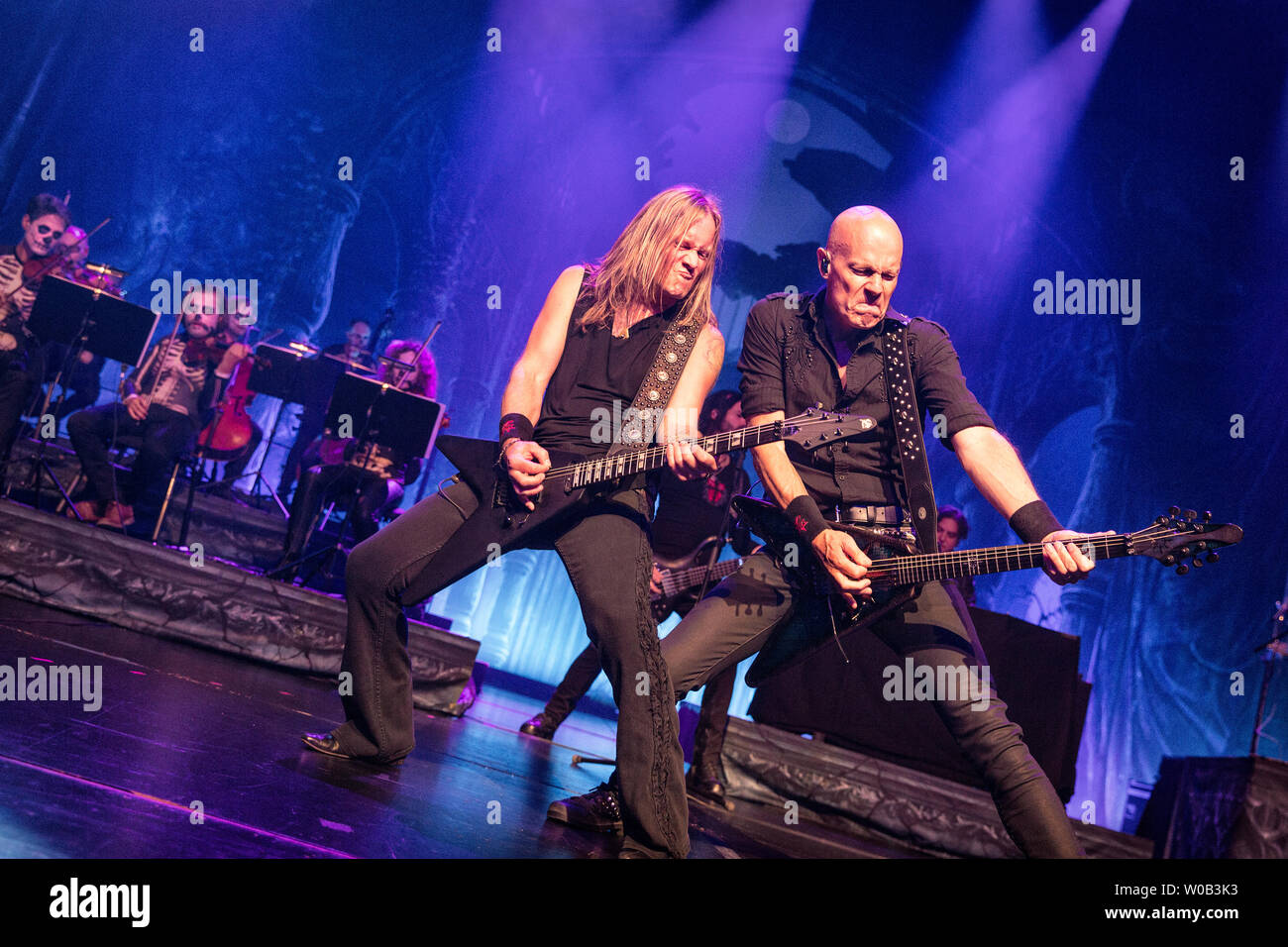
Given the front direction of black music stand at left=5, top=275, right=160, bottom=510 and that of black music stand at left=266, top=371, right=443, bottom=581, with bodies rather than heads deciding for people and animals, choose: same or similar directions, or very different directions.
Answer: same or similar directions

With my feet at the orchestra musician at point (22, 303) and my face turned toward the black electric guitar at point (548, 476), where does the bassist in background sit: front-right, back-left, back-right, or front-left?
front-left

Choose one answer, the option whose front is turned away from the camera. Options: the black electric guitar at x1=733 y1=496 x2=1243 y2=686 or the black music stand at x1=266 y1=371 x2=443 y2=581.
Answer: the black music stand

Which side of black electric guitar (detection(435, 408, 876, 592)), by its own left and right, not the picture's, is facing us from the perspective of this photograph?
front

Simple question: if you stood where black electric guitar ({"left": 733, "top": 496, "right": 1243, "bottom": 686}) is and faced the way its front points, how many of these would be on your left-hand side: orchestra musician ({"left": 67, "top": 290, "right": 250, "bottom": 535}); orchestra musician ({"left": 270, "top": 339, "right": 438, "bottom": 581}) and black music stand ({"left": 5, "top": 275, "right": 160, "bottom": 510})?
0

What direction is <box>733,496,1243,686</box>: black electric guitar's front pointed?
toward the camera

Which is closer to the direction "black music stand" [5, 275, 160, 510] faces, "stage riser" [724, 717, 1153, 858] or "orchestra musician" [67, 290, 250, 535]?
the orchestra musician

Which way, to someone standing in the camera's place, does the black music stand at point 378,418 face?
facing away from the viewer

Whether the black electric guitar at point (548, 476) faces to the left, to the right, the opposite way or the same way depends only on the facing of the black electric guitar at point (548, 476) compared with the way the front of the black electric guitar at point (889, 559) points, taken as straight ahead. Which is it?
the same way

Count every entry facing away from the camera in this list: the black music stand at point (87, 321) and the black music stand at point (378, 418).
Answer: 2

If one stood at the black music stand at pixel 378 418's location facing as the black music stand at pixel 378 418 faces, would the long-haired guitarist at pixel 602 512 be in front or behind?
behind

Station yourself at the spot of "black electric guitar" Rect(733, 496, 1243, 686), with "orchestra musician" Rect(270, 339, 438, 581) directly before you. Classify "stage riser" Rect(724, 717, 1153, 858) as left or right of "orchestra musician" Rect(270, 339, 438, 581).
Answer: right

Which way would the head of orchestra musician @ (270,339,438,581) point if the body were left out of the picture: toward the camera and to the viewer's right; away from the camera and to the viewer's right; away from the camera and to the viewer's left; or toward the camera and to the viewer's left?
toward the camera and to the viewer's left

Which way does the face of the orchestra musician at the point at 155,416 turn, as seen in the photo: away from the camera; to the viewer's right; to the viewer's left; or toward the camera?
toward the camera

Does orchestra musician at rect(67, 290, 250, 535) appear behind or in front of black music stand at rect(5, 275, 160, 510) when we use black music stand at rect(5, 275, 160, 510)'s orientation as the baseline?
in front

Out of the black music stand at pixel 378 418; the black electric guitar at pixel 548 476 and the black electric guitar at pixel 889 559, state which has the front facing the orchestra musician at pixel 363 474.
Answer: the black music stand

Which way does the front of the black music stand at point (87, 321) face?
away from the camera

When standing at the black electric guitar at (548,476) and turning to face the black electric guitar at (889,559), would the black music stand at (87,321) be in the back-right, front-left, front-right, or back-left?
back-left
